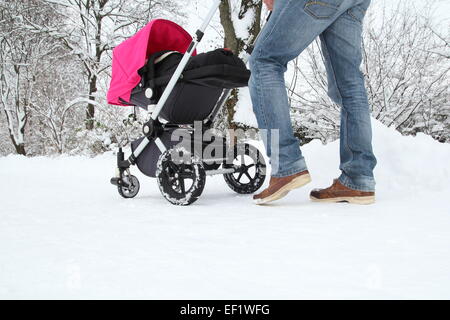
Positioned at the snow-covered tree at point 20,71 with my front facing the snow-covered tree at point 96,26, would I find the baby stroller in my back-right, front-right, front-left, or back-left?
front-right

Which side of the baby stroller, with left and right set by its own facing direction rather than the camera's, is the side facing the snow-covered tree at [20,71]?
front

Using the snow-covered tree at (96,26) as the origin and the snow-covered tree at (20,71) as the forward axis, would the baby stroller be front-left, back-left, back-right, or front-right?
back-left

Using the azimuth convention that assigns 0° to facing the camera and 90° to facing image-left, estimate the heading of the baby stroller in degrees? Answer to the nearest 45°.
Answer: approximately 135°

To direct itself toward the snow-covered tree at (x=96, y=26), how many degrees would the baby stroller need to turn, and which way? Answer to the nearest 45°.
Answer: approximately 45° to its right
